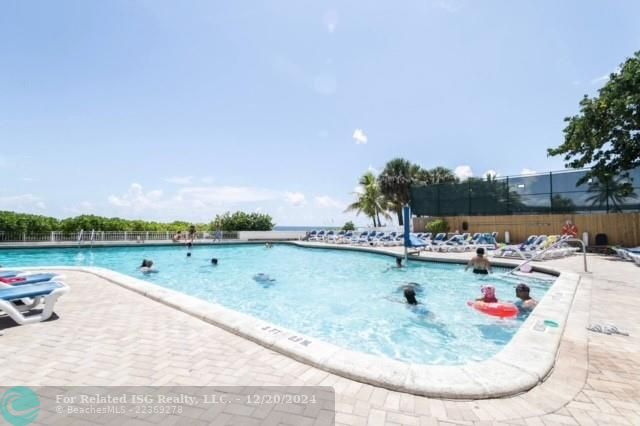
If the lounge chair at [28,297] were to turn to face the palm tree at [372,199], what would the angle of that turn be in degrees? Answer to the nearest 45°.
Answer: approximately 45° to its left

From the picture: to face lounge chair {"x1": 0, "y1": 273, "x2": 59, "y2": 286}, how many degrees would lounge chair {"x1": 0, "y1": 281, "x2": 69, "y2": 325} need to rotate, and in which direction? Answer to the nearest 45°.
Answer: approximately 90° to its left

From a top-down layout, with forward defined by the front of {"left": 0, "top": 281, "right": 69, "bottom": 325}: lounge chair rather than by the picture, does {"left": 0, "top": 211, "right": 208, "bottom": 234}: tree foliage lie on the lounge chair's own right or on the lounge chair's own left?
on the lounge chair's own left

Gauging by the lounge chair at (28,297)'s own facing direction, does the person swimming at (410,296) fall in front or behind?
in front

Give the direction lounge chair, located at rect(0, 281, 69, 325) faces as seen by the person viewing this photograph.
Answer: facing to the right of the viewer

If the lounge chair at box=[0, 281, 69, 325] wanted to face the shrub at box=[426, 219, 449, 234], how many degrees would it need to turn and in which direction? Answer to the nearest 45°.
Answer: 0° — it already faces it

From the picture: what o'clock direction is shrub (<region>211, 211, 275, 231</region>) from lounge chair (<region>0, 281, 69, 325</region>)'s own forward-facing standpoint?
The shrub is roughly at 10 o'clock from the lounge chair.

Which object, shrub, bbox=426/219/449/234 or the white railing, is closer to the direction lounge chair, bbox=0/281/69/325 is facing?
the shrub

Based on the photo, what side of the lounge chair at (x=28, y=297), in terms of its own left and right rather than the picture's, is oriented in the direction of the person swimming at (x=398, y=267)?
front
